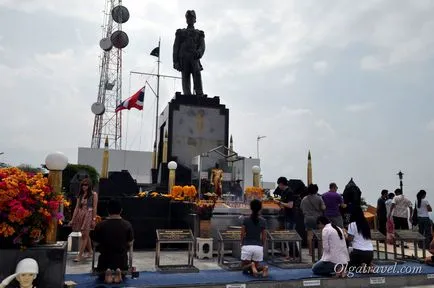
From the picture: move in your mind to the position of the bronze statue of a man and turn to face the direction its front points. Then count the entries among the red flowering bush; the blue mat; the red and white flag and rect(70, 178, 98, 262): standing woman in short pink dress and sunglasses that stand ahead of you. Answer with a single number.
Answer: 3

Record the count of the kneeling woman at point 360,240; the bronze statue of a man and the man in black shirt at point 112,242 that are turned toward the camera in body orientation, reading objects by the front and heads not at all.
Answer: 1

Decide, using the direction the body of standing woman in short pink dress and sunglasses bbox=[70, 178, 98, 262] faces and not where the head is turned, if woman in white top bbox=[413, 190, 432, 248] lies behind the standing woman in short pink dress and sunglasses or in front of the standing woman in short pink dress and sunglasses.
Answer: behind

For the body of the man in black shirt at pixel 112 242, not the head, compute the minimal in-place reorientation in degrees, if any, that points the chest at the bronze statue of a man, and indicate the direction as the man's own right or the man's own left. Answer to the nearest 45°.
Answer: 0° — they already face it

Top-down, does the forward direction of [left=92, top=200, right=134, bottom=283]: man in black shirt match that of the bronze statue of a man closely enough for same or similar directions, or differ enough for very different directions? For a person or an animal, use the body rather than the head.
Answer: very different directions

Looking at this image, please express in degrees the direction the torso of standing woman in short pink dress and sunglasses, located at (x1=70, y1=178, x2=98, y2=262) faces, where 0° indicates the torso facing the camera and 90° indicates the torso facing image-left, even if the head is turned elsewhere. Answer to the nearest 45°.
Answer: approximately 45°

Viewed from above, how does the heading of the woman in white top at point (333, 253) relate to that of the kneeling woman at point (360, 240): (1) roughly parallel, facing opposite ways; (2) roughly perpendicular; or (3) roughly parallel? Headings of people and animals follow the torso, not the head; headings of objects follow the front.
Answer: roughly parallel

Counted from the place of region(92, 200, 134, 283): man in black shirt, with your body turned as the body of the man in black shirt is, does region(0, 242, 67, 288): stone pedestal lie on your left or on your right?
on your left

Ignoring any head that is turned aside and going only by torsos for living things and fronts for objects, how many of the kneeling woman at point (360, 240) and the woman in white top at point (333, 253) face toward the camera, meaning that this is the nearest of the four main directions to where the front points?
0

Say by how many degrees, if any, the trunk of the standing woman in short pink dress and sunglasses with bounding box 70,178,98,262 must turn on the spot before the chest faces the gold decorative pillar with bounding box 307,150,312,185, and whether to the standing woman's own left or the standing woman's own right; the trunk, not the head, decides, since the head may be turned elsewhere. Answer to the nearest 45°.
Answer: approximately 180°

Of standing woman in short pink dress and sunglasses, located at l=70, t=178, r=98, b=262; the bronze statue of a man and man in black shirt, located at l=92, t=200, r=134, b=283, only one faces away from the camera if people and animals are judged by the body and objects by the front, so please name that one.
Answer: the man in black shirt

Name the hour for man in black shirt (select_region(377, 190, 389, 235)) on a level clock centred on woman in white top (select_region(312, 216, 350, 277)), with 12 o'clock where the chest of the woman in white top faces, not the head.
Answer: The man in black shirt is roughly at 2 o'clock from the woman in white top.

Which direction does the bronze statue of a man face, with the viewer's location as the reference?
facing the viewer

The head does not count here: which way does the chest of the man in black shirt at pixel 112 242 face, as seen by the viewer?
away from the camera

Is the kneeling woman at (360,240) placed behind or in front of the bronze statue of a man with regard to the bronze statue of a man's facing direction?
in front

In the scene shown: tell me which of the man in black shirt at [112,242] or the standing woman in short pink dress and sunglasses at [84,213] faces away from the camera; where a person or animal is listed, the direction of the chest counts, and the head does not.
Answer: the man in black shirt

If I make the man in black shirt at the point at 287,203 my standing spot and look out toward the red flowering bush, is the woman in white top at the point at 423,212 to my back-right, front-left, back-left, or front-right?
back-left
